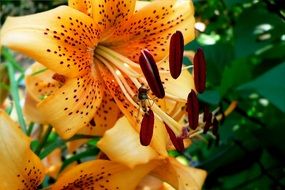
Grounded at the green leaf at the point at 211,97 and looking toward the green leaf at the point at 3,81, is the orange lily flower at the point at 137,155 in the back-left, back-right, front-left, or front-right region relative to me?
front-left

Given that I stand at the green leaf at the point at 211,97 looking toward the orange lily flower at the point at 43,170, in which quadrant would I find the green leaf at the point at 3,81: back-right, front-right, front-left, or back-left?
front-right

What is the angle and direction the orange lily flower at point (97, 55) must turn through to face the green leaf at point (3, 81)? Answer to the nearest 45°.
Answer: approximately 180°
